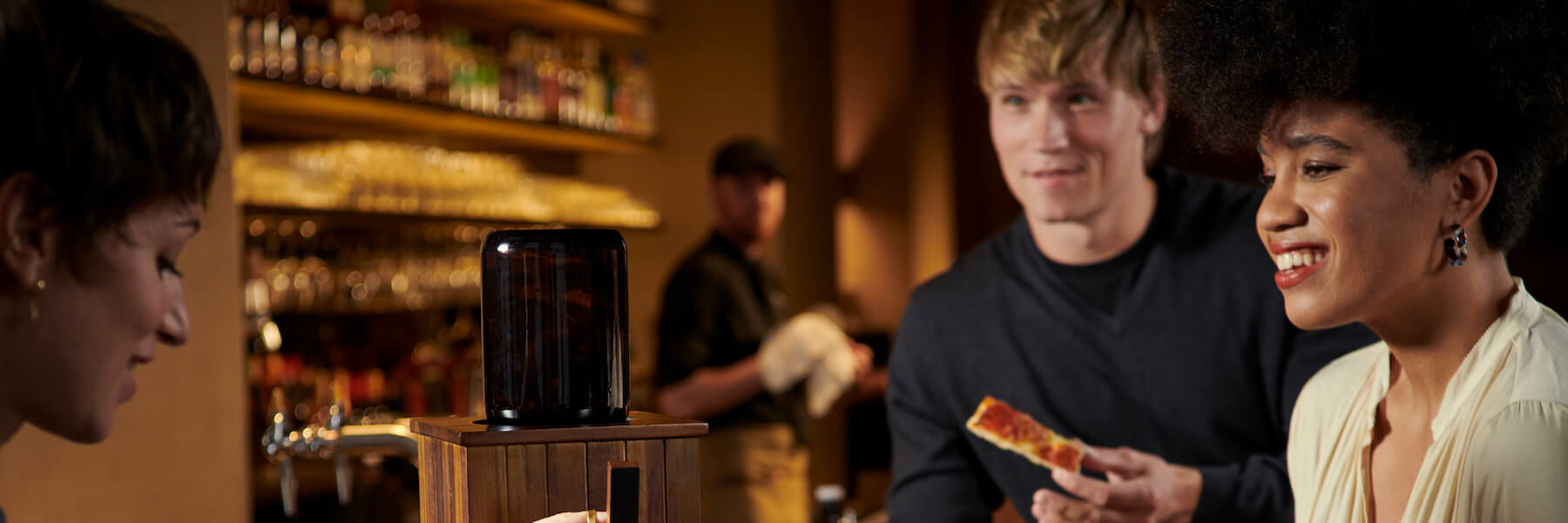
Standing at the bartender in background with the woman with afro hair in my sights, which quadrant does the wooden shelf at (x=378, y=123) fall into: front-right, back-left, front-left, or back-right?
back-right

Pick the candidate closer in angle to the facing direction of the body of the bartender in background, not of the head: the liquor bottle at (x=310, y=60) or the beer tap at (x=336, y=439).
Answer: the beer tap

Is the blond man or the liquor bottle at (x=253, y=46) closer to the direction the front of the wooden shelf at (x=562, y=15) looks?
the blond man

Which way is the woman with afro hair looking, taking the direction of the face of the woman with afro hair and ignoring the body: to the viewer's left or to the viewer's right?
to the viewer's left

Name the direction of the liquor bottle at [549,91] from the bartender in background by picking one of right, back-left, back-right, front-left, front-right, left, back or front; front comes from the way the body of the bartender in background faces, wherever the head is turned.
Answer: back

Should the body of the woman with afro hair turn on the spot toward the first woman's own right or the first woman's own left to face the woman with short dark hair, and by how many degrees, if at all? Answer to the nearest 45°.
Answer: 0° — they already face them

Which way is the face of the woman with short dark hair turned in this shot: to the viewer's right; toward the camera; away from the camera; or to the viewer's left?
to the viewer's right

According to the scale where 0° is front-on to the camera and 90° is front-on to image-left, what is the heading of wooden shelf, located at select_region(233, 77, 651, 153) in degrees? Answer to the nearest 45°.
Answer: approximately 315°
